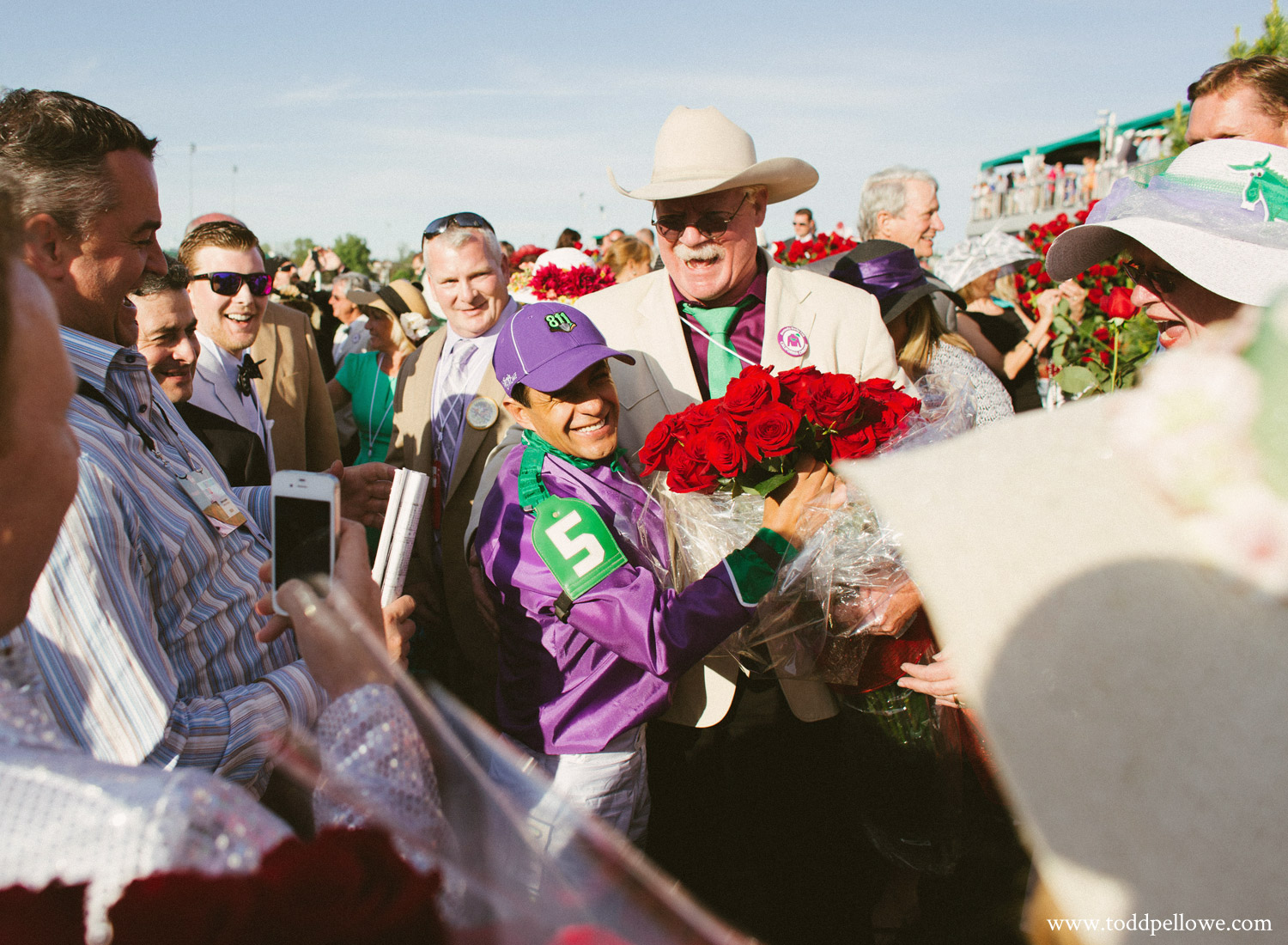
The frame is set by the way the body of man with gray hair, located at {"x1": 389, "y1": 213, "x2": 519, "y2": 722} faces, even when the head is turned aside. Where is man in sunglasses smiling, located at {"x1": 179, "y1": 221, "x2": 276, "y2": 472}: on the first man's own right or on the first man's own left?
on the first man's own right

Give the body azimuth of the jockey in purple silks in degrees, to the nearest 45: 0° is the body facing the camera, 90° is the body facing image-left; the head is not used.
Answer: approximately 270°

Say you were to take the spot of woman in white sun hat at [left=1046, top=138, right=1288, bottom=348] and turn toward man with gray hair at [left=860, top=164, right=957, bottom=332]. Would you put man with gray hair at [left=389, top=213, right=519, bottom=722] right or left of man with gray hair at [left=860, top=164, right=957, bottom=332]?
left

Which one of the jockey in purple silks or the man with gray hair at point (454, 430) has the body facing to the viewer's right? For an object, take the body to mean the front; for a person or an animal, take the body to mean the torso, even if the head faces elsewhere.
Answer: the jockey in purple silks

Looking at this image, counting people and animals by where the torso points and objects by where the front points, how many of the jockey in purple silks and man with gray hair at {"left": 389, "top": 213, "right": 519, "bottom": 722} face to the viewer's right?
1

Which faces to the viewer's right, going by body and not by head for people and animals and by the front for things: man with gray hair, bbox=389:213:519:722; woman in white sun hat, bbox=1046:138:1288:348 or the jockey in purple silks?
the jockey in purple silks

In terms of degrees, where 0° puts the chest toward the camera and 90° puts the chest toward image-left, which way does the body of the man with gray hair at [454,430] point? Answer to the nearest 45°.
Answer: approximately 0°

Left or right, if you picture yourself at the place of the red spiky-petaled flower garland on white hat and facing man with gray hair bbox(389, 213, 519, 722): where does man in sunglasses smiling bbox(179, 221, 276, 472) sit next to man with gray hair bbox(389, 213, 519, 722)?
right

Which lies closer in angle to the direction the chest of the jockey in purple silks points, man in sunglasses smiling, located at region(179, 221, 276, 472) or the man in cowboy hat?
the man in cowboy hat

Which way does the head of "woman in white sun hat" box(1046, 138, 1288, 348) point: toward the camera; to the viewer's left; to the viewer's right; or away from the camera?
to the viewer's left

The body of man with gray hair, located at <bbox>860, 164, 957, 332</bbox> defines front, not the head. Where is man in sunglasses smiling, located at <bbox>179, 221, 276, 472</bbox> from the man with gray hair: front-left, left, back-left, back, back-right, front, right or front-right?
back-right

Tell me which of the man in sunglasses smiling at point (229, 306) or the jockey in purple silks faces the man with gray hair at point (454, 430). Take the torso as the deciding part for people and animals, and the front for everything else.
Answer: the man in sunglasses smiling
